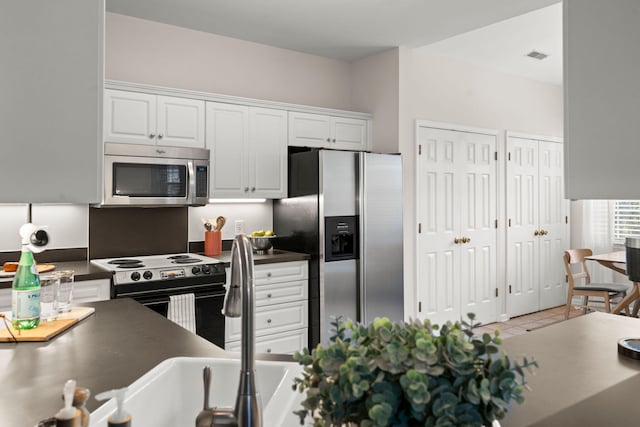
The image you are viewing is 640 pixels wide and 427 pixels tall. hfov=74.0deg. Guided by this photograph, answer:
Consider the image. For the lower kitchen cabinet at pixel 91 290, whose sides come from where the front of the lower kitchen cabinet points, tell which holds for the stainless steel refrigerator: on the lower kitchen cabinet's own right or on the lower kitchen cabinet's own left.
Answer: on the lower kitchen cabinet's own left

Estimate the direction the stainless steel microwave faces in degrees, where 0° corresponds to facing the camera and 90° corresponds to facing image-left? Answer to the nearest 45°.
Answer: approximately 0°

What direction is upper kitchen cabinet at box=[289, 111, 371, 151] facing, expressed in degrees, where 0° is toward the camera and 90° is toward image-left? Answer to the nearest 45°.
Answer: approximately 315°

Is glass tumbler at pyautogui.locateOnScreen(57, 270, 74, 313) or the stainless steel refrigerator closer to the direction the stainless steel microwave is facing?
the glass tumbler
